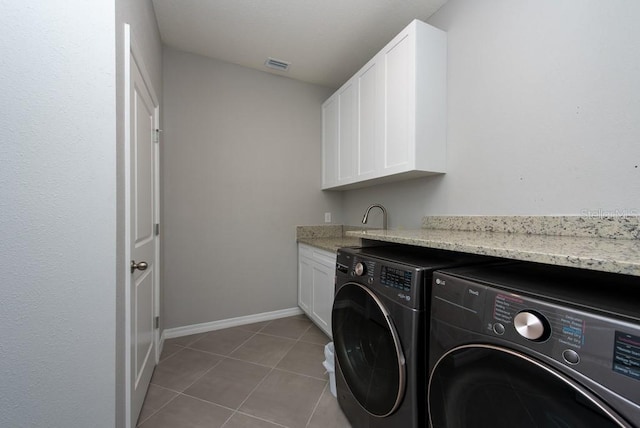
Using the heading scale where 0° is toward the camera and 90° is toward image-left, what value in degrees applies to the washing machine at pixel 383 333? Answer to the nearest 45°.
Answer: approximately 45°

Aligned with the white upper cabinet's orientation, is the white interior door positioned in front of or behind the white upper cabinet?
in front

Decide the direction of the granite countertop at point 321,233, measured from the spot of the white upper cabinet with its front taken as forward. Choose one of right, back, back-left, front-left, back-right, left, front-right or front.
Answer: right

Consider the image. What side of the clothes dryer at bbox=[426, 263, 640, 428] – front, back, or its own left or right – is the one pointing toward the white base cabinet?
right
